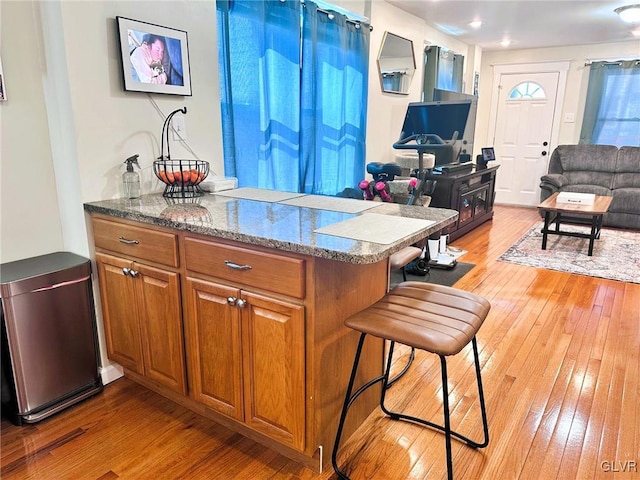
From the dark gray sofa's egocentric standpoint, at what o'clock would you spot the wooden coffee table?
The wooden coffee table is roughly at 12 o'clock from the dark gray sofa.

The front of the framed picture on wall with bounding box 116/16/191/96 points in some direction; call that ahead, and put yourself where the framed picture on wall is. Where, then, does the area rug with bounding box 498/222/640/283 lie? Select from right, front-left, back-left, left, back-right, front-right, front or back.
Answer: front-left

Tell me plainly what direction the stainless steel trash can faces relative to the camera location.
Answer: facing the viewer and to the right of the viewer

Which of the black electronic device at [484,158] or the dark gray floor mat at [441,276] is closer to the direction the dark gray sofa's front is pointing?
the dark gray floor mat

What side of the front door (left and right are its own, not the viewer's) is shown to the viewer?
front

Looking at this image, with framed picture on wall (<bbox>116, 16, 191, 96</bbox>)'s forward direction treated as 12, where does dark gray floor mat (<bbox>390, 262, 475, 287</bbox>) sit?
The dark gray floor mat is roughly at 10 o'clock from the framed picture on wall.

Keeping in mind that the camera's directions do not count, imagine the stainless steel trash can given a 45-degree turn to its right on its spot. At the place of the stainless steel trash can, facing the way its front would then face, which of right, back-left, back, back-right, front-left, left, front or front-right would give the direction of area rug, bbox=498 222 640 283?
left

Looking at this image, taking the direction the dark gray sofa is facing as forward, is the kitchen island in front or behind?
in front

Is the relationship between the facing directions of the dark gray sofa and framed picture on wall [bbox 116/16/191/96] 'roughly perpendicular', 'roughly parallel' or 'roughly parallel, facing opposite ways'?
roughly perpendicular

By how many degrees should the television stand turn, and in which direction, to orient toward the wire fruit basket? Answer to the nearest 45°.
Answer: approximately 45° to its right

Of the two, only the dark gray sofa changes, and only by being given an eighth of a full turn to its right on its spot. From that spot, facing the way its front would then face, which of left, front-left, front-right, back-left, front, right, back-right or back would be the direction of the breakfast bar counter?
front-left

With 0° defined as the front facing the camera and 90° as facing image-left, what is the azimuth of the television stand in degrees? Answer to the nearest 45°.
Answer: approximately 315°

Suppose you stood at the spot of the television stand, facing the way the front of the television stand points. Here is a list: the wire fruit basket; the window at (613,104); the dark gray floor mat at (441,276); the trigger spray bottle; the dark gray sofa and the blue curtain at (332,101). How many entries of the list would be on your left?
2

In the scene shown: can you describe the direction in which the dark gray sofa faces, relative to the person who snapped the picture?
facing the viewer

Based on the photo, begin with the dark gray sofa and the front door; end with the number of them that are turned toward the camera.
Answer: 2
